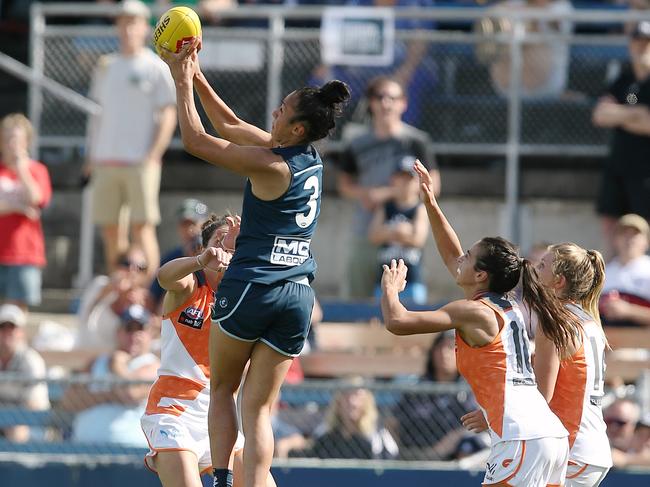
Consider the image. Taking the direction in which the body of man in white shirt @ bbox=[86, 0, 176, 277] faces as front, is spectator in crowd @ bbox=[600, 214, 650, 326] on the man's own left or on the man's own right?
on the man's own left

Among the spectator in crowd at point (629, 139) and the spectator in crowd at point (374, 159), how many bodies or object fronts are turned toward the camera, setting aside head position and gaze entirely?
2

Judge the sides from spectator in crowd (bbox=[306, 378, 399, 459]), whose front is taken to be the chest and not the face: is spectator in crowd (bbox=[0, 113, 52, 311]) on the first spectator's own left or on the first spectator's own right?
on the first spectator's own right

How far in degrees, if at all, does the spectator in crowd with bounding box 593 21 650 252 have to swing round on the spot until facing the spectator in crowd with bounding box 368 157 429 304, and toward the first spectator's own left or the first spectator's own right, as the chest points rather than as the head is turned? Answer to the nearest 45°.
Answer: approximately 90° to the first spectator's own right

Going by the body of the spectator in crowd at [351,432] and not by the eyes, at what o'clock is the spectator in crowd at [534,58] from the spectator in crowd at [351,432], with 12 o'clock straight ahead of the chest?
the spectator in crowd at [534,58] is roughly at 7 o'clock from the spectator in crowd at [351,432].

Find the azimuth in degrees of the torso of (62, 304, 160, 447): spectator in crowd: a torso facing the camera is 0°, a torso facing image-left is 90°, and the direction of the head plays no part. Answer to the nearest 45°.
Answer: approximately 0°

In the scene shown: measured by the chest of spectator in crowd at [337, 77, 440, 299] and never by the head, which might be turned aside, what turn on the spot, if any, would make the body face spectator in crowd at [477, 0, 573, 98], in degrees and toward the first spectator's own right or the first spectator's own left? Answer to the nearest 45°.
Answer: approximately 135° to the first spectator's own left

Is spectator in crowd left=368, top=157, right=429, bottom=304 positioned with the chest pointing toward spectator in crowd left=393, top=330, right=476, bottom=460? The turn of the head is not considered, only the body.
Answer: yes

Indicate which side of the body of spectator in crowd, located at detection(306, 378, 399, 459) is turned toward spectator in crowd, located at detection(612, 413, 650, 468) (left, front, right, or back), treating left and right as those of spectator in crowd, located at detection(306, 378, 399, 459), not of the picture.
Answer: left
